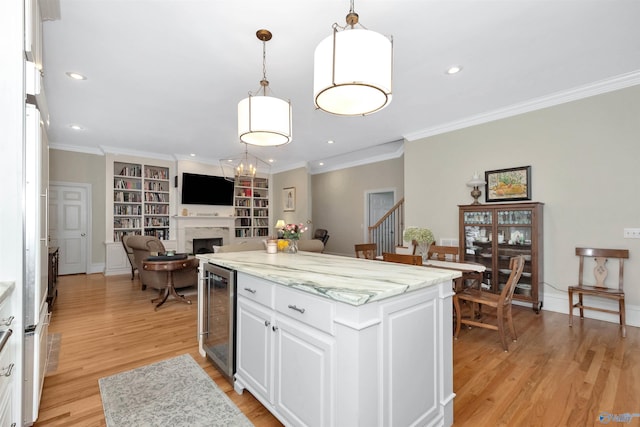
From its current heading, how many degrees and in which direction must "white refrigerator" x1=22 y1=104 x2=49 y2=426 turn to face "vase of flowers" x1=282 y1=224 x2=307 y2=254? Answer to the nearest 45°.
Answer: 0° — it already faces it

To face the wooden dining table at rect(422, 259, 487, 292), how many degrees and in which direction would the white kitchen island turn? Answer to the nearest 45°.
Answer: approximately 180°

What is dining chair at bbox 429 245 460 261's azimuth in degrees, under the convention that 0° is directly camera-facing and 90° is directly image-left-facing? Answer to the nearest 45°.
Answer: approximately 0°

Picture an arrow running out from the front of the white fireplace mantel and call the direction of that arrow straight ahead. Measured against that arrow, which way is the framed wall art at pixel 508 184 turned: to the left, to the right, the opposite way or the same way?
to the right

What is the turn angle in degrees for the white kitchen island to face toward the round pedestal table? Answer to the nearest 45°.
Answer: approximately 90° to its right

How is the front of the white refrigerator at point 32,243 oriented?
to the viewer's right

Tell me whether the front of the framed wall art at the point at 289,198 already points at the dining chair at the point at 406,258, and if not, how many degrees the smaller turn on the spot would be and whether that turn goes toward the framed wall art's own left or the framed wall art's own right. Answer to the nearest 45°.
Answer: approximately 45° to the framed wall art's own left

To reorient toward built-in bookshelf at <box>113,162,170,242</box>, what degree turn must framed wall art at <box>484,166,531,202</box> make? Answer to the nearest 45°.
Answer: approximately 45° to its right

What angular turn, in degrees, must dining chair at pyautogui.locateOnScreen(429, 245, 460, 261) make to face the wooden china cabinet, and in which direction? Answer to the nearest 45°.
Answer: approximately 135° to its left

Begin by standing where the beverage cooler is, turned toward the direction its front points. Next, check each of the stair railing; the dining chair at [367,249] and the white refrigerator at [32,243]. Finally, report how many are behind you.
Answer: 2

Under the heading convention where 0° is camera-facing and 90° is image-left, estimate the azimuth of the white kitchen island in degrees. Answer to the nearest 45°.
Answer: approximately 45°
